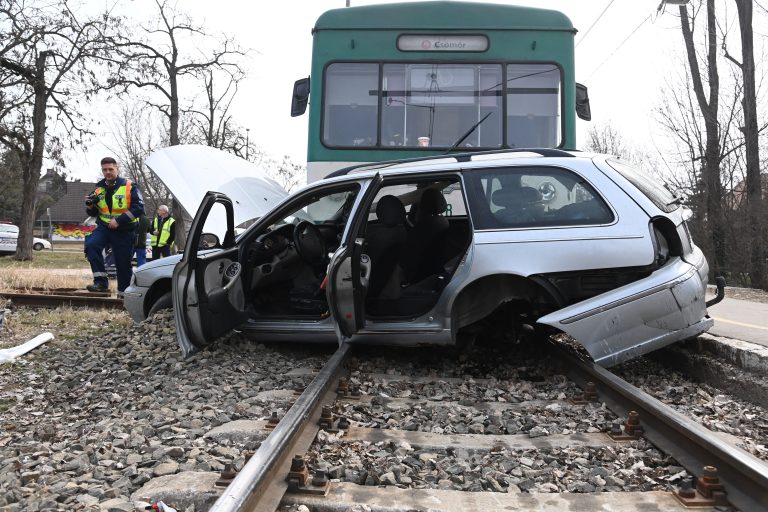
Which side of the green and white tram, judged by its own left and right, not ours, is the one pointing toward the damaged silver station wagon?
front

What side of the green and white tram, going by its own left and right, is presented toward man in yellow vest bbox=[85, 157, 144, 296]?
right

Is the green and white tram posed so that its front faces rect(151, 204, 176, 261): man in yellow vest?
no

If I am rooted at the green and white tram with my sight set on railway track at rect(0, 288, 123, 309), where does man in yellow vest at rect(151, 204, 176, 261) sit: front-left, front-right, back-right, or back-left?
front-right

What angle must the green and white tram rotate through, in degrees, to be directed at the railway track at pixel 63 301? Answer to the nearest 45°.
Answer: approximately 90° to its right

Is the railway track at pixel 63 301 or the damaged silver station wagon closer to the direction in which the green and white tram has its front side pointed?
the damaged silver station wagon

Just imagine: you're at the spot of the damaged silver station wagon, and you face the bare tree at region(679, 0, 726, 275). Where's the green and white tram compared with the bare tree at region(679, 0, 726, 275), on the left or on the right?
left

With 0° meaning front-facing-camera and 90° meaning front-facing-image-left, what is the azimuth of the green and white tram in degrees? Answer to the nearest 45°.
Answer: approximately 0°

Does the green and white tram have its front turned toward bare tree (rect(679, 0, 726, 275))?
no

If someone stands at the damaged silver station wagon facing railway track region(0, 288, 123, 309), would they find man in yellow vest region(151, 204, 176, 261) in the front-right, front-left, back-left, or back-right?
front-right
